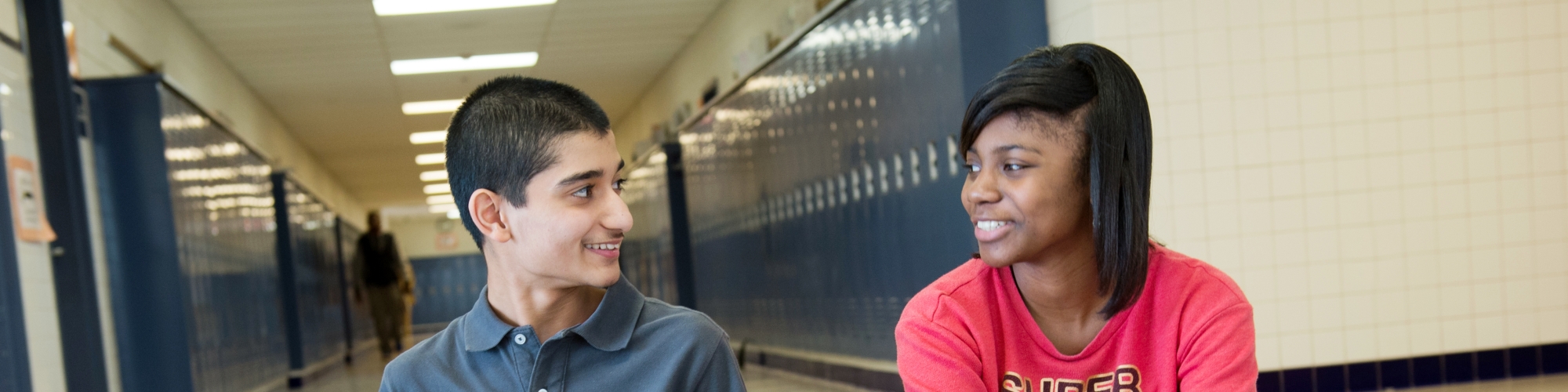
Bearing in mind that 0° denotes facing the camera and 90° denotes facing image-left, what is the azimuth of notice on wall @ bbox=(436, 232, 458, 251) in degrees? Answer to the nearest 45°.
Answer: approximately 0°

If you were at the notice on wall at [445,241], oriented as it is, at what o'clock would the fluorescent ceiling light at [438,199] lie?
The fluorescent ceiling light is roughly at 12 o'clock from the notice on wall.

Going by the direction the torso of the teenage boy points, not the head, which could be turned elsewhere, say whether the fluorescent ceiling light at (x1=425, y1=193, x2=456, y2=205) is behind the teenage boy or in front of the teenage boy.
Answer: behind

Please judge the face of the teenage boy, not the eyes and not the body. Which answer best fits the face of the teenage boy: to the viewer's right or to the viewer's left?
to the viewer's right

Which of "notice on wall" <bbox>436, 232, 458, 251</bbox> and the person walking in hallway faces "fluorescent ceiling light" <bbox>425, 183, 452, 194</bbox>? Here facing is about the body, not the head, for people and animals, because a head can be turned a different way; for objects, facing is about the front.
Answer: the notice on wall

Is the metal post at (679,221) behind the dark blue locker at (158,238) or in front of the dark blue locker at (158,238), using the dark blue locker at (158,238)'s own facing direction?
in front

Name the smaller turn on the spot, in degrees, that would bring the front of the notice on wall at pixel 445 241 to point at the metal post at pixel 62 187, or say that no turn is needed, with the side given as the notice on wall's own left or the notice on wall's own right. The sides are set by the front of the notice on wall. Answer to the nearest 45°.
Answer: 0° — it already faces it

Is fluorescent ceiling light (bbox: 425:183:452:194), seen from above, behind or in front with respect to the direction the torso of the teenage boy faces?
behind

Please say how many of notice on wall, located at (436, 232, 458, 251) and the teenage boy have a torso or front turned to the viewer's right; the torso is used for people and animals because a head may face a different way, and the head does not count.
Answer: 0

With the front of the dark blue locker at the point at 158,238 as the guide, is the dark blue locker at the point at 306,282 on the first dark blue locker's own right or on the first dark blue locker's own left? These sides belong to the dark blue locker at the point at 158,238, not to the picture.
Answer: on the first dark blue locker's own left

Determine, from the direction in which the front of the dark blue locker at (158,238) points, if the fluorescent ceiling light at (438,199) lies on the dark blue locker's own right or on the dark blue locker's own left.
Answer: on the dark blue locker's own left

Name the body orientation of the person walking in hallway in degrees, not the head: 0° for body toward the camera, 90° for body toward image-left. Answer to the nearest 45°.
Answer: approximately 0°

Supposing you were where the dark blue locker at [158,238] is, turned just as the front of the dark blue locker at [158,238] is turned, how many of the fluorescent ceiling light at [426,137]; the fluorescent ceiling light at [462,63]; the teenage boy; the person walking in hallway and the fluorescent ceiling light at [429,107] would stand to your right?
1

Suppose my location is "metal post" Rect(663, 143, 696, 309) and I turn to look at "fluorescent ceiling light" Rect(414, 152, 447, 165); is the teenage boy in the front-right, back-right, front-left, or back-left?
back-left

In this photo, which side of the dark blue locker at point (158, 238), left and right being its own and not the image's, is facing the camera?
right

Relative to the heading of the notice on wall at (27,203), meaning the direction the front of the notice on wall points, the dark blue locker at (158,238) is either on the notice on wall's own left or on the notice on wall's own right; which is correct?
on the notice on wall's own left

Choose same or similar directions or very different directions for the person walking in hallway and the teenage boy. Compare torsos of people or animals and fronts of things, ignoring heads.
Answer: same or similar directions

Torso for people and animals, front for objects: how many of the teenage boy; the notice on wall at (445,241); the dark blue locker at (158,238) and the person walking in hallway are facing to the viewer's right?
1

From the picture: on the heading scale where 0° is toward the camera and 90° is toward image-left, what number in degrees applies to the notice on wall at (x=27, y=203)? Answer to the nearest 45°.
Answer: approximately 315°
